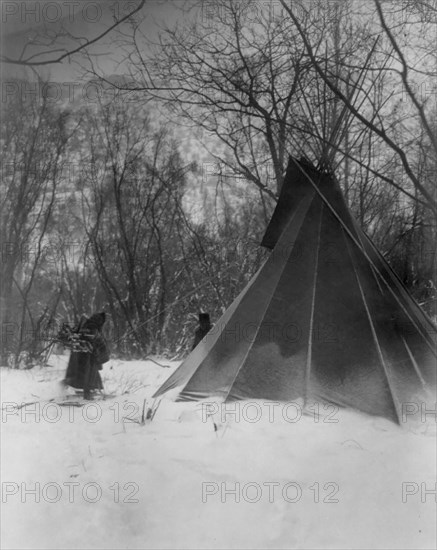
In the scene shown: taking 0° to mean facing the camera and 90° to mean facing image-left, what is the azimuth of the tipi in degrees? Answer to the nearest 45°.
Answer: approximately 90°

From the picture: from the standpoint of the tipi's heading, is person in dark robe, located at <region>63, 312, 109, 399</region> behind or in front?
in front
